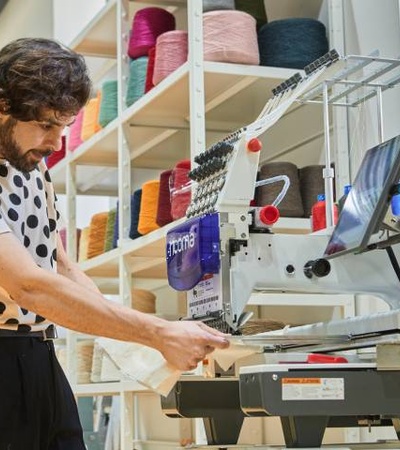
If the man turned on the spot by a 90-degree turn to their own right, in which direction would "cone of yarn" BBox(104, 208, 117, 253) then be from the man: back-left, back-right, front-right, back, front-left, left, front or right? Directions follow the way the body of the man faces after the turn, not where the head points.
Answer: back

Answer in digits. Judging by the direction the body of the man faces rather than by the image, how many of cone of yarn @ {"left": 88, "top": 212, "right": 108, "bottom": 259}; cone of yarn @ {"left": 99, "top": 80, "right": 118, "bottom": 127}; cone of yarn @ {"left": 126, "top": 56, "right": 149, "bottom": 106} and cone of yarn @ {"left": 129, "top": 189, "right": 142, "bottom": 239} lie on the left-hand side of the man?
4

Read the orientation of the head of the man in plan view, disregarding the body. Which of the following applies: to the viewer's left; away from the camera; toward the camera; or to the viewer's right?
to the viewer's right

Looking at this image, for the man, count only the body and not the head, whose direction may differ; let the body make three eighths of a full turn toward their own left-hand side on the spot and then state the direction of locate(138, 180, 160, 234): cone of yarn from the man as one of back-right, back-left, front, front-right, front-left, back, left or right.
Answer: front-right

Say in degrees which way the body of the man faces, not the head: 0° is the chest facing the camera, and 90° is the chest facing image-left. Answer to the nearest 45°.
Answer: approximately 270°

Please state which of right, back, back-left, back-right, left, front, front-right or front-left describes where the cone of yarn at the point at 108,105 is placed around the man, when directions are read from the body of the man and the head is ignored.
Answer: left

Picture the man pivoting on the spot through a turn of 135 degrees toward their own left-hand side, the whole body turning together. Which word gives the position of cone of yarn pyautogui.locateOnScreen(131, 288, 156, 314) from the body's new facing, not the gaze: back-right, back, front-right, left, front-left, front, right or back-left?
front-right

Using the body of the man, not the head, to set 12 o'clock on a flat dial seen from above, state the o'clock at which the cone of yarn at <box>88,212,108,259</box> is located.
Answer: The cone of yarn is roughly at 9 o'clock from the man.

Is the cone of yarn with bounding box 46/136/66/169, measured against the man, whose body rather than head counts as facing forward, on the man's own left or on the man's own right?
on the man's own left

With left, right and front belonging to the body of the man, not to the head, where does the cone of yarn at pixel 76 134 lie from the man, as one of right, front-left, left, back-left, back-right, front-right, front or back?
left

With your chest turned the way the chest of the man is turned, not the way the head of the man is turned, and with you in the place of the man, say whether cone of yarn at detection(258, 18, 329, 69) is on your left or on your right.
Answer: on your left
